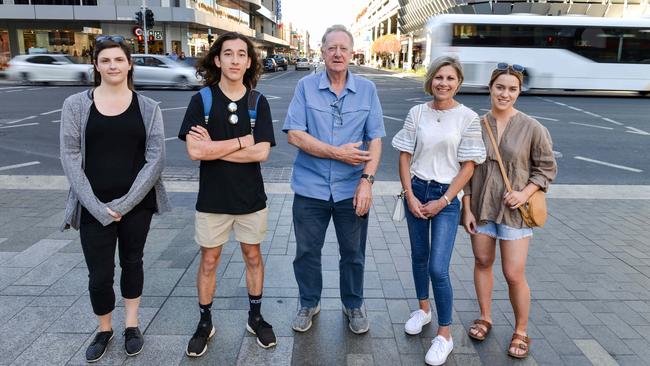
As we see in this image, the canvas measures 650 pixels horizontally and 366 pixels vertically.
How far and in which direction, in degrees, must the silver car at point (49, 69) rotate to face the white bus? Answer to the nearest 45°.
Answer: approximately 45° to its right

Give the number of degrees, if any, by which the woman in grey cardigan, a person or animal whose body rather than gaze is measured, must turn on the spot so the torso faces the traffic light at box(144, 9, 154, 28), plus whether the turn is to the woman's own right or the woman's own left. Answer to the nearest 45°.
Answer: approximately 180°

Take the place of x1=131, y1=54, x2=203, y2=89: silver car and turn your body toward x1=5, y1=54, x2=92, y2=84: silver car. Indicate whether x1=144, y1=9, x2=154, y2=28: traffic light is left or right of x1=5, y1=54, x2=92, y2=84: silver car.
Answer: right

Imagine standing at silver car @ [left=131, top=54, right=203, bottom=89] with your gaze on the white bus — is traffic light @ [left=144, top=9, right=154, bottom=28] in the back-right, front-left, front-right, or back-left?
back-left

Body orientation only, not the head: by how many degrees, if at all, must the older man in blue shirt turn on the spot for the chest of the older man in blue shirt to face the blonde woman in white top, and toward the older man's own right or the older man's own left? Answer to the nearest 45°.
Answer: approximately 90° to the older man's own left

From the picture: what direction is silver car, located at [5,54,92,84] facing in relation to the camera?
to the viewer's right

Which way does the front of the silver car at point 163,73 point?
to the viewer's right

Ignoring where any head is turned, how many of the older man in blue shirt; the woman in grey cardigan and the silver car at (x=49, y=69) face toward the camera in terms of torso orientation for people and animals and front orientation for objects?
2
